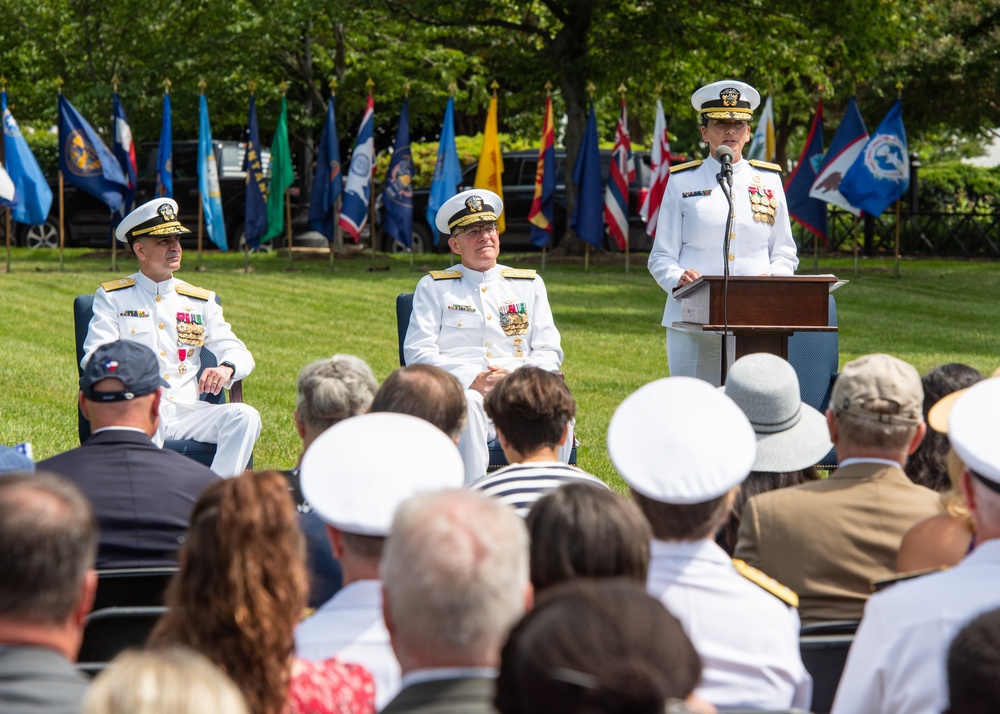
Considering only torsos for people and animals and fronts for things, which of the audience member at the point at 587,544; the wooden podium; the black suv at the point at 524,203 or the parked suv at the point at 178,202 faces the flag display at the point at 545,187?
the audience member

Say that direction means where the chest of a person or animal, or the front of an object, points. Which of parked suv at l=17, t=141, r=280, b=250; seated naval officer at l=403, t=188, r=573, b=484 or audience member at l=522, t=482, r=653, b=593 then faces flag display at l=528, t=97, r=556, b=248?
the audience member

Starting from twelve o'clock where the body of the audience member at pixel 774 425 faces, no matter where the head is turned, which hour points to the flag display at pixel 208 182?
The flag display is roughly at 11 o'clock from the audience member.

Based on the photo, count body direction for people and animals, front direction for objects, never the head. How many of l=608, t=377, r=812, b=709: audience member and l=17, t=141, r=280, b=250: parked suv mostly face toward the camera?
0

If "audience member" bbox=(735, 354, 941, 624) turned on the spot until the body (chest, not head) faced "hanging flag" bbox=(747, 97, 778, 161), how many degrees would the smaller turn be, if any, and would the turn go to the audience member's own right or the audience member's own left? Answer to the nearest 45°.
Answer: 0° — they already face it

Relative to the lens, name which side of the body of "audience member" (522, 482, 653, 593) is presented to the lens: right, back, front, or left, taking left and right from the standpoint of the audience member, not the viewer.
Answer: back

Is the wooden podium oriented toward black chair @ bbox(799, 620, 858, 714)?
yes

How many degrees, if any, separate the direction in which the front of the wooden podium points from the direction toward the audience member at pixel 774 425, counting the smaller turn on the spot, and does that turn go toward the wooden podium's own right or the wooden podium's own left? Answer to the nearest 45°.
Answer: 0° — it already faces them

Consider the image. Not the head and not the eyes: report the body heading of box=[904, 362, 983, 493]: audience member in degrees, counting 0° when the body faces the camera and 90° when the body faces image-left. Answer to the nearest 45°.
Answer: approximately 180°

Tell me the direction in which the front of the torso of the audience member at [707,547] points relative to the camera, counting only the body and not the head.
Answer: away from the camera

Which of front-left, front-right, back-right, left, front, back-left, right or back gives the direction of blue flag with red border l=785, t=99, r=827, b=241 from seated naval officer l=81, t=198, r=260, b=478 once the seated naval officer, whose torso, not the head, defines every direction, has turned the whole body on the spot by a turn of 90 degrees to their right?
back

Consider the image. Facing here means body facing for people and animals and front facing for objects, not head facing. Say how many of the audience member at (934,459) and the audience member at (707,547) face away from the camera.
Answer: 2
